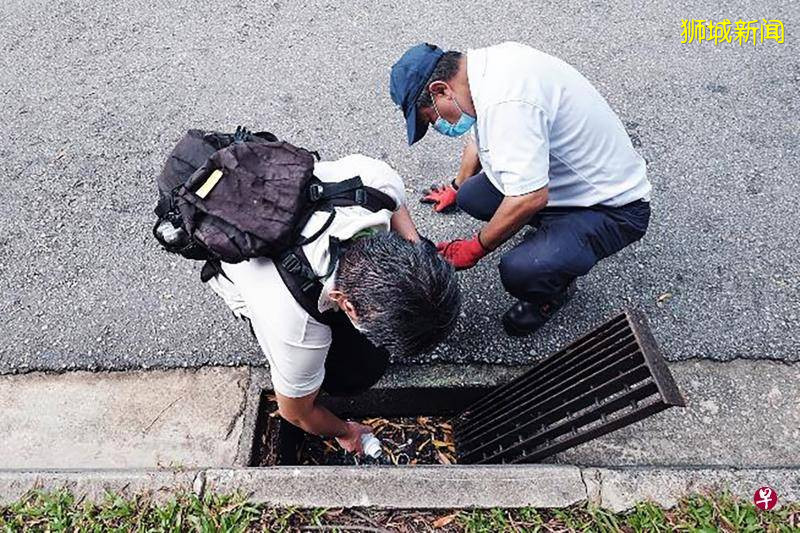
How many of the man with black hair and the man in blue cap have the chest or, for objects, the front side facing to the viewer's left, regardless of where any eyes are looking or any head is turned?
1

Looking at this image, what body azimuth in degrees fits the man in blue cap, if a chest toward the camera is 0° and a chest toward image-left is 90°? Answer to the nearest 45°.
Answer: approximately 90°

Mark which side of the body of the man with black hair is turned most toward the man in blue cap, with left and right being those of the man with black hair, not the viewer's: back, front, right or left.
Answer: left

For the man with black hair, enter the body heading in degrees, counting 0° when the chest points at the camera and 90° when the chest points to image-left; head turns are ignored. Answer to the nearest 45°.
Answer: approximately 315°
